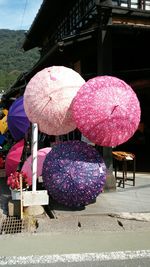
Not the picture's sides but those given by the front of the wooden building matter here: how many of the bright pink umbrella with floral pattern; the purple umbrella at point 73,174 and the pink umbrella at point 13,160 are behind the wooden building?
0

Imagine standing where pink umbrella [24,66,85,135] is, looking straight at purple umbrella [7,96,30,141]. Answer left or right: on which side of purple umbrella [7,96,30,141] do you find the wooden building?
right

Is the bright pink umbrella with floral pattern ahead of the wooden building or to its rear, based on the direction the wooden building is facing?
ahead

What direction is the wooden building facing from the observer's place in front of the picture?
facing the viewer and to the left of the viewer

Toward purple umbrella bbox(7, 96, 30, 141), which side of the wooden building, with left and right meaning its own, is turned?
front

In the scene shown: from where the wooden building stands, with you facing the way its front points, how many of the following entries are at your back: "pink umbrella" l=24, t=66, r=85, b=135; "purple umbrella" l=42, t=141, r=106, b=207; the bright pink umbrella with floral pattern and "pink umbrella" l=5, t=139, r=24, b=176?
0

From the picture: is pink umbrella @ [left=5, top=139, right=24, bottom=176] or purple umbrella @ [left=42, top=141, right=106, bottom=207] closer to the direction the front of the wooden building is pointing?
the pink umbrella

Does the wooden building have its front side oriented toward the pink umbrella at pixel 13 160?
yes

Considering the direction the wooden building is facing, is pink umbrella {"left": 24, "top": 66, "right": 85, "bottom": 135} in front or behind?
in front

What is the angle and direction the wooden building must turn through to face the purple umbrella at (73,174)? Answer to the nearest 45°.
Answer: approximately 45° to its left

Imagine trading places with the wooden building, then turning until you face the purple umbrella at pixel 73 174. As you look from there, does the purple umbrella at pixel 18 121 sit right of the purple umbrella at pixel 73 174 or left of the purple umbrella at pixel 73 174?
right
